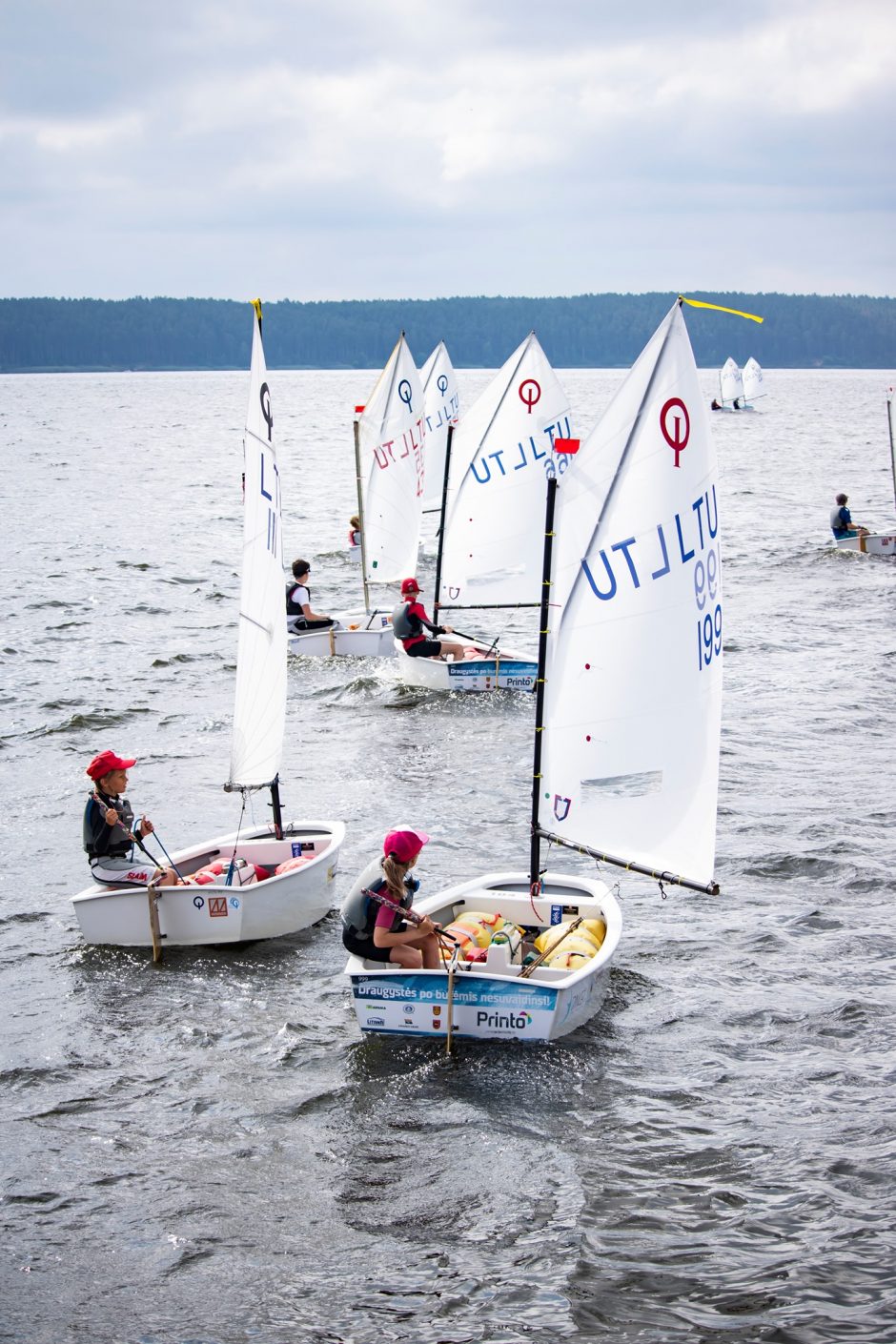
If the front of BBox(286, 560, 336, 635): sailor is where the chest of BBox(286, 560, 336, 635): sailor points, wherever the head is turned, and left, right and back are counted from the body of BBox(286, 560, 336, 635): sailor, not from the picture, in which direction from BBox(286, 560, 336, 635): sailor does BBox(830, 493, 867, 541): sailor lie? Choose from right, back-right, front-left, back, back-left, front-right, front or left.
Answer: front-left

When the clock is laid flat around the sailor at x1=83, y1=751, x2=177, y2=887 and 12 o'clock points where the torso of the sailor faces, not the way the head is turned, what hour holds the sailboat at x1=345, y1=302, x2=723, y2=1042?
The sailboat is roughly at 1 o'clock from the sailor.

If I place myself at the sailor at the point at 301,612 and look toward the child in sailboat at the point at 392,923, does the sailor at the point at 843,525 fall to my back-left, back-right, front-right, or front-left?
back-left

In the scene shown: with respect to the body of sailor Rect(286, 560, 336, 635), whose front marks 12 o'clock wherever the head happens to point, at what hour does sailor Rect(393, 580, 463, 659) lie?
sailor Rect(393, 580, 463, 659) is roughly at 2 o'clock from sailor Rect(286, 560, 336, 635).

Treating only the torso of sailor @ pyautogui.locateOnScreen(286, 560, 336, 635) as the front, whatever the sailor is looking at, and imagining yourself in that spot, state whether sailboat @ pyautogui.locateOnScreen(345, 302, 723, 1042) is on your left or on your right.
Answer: on your right

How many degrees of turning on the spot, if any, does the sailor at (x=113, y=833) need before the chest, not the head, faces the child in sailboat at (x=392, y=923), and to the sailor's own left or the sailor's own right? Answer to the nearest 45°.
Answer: approximately 45° to the sailor's own right

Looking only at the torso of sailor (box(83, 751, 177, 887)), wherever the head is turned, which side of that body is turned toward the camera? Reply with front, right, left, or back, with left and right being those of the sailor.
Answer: right

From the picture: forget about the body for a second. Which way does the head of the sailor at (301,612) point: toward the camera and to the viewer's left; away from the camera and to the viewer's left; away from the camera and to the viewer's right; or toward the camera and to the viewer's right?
away from the camera and to the viewer's right

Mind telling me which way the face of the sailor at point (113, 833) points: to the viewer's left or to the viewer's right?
to the viewer's right

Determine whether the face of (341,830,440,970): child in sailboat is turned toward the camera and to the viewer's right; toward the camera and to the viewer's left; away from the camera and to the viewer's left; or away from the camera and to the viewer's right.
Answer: away from the camera and to the viewer's right

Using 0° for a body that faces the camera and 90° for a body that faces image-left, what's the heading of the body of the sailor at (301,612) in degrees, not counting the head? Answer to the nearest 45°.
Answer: approximately 270°
